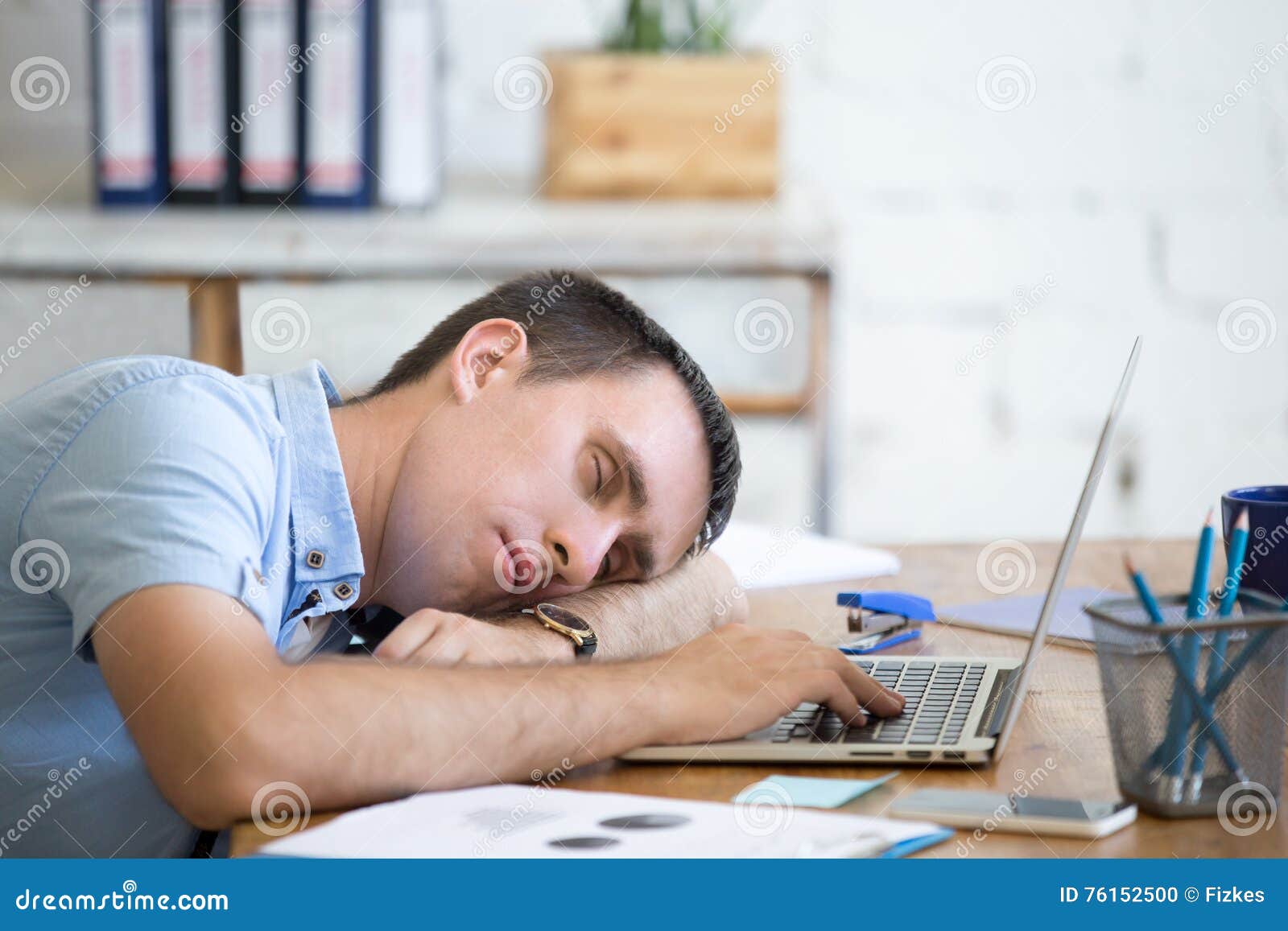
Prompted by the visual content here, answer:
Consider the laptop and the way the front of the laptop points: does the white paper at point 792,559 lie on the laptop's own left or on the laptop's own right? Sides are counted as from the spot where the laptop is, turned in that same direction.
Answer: on the laptop's own right

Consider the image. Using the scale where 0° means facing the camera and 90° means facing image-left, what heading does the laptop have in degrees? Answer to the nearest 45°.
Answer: approximately 90°

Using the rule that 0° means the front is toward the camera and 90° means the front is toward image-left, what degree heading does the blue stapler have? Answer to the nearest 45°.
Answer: approximately 45°

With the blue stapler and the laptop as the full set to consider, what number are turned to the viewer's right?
0
